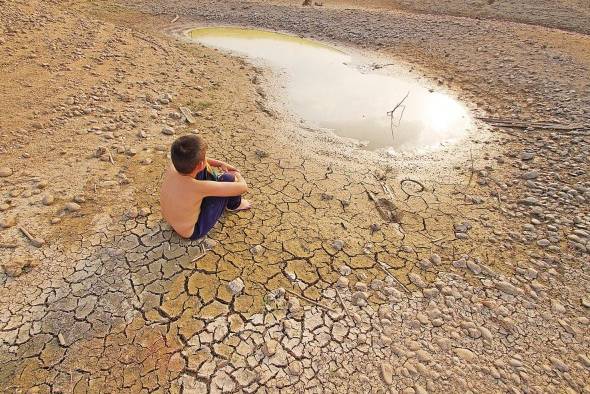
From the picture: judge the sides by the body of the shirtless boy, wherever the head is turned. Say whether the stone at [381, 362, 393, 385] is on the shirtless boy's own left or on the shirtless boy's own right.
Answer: on the shirtless boy's own right

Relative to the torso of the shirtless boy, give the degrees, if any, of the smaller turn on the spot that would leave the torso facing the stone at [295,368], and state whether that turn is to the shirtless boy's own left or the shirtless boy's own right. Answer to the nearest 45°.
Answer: approximately 90° to the shirtless boy's own right

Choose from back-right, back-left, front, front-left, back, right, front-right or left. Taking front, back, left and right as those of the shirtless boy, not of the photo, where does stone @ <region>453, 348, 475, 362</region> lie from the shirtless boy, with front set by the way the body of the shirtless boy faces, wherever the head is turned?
right

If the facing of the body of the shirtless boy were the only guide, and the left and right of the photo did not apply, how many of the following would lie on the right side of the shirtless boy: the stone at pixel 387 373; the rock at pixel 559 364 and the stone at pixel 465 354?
3

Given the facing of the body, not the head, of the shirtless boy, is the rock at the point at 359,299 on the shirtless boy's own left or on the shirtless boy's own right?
on the shirtless boy's own right

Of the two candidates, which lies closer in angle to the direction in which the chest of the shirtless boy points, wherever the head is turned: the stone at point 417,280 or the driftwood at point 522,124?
the driftwood

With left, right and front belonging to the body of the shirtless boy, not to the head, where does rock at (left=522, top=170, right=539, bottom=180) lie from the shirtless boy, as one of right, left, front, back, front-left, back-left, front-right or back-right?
front-right

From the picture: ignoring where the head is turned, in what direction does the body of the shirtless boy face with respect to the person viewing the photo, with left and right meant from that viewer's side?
facing away from the viewer and to the right of the viewer

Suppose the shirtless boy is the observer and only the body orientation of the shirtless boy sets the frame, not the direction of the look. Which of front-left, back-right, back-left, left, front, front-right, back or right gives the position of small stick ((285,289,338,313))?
right

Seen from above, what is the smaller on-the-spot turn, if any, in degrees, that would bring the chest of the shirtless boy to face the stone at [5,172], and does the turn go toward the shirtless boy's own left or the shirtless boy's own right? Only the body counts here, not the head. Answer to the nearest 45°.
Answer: approximately 90° to the shirtless boy's own left

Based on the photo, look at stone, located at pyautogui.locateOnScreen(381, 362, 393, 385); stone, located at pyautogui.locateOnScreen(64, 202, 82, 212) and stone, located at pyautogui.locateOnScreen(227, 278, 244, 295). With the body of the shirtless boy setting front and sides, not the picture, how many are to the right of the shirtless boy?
2

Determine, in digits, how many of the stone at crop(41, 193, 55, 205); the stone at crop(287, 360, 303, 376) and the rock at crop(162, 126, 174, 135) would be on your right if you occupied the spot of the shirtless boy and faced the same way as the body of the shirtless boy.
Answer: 1

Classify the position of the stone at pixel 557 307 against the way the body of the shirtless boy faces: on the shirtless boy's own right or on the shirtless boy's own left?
on the shirtless boy's own right

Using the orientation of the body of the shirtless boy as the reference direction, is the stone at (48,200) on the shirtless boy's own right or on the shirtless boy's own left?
on the shirtless boy's own left

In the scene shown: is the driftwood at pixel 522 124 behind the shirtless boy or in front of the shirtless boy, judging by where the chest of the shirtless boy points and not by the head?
in front

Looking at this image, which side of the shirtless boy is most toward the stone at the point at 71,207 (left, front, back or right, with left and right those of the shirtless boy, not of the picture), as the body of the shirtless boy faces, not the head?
left

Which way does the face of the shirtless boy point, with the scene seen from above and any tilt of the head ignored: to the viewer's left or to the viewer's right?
to the viewer's right
